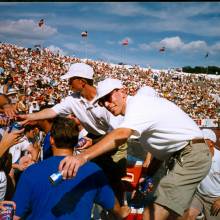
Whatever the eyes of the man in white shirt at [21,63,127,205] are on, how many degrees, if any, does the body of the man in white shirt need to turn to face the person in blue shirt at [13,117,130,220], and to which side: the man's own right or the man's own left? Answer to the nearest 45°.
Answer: approximately 45° to the man's own left

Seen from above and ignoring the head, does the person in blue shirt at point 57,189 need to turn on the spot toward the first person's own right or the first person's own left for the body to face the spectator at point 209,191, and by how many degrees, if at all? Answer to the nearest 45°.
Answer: approximately 45° to the first person's own right

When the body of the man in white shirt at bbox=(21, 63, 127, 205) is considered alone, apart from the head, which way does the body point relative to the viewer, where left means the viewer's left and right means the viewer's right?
facing the viewer and to the left of the viewer

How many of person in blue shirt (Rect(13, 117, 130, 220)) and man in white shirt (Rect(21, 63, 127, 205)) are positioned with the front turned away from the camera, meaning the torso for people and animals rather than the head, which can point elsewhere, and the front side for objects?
1

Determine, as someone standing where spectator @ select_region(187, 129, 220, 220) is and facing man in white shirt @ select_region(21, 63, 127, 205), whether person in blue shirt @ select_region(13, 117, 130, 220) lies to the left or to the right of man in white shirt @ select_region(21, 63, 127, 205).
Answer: left

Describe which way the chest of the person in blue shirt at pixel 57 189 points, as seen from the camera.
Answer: away from the camera

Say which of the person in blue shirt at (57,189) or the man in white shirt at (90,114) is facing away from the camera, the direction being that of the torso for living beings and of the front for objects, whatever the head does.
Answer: the person in blue shirt

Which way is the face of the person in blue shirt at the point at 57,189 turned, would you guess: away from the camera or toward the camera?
away from the camera

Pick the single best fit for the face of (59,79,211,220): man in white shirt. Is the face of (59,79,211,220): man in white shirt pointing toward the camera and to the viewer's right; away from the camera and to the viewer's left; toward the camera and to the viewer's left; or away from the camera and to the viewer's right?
toward the camera and to the viewer's left

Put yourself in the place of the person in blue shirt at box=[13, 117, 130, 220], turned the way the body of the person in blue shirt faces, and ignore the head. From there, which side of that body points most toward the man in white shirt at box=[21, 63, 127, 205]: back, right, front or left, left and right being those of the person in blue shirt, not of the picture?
front
